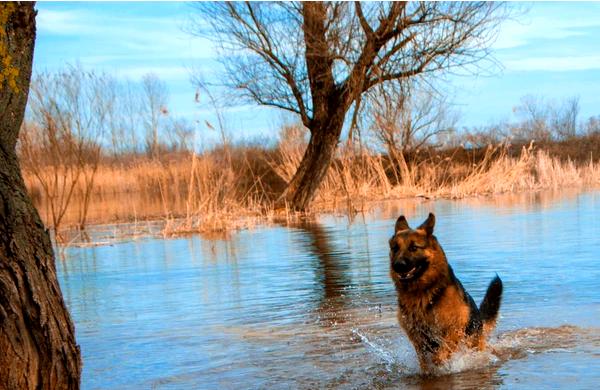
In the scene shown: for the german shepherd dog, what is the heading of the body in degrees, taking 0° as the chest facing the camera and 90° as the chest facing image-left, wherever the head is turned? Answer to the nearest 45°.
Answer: approximately 45°
